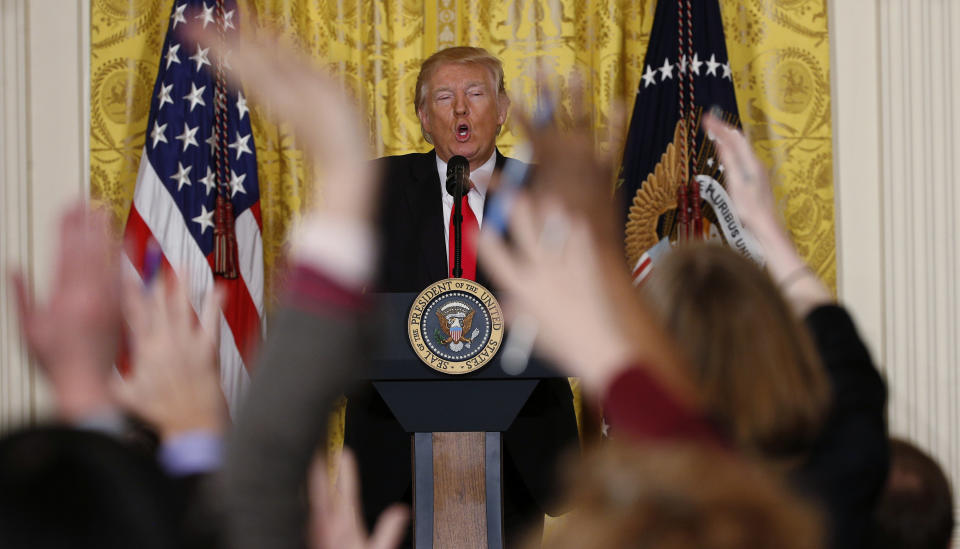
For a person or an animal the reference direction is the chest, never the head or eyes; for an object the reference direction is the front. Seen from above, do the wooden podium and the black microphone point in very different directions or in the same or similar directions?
very different directions

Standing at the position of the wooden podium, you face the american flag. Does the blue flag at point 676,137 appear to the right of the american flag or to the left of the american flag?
right

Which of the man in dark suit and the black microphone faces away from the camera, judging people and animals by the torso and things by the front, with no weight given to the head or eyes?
the black microphone

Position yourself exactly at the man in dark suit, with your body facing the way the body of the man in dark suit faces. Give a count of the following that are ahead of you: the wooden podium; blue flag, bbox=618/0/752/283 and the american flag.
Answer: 1

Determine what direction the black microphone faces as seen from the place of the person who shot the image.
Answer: facing away from the viewer

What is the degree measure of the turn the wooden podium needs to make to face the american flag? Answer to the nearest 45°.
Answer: approximately 135° to its right

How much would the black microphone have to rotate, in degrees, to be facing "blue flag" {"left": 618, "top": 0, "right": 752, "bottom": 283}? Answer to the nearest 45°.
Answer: approximately 45° to its right

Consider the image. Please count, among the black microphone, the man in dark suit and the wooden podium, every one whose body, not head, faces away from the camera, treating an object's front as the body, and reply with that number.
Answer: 1

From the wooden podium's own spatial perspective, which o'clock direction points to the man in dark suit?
The man in dark suit is roughly at 6 o'clock from the wooden podium.

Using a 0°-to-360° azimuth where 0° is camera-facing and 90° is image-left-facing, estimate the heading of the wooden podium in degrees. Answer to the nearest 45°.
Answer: approximately 0°

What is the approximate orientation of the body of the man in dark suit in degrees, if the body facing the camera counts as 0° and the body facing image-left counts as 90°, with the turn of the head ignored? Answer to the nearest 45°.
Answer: approximately 0°

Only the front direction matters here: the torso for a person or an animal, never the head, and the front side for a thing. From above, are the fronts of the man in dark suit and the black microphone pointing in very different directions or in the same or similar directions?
very different directions

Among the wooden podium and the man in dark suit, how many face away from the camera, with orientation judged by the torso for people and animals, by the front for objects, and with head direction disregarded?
0
